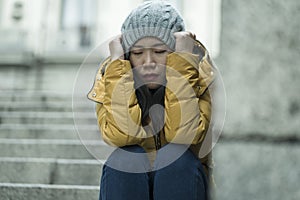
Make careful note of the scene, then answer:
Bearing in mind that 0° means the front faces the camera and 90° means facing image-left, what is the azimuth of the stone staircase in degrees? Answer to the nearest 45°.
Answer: approximately 0°

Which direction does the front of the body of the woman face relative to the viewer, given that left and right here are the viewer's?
facing the viewer
